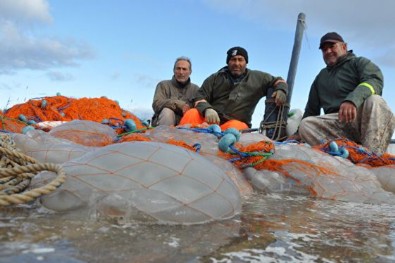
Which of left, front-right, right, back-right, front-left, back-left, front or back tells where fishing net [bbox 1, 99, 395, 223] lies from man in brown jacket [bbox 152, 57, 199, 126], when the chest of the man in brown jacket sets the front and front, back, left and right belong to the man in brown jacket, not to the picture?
front

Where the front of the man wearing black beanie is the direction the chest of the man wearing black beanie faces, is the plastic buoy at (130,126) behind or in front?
in front

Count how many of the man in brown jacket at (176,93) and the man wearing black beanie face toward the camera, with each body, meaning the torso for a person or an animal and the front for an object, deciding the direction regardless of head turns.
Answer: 2

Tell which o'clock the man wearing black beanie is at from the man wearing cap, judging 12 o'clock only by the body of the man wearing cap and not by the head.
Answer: The man wearing black beanie is roughly at 2 o'clock from the man wearing cap.

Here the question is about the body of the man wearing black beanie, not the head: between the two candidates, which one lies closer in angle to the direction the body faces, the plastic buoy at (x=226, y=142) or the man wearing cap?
the plastic buoy

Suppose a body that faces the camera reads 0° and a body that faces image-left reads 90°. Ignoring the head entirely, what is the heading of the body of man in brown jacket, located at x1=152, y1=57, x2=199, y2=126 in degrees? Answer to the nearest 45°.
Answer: approximately 0°

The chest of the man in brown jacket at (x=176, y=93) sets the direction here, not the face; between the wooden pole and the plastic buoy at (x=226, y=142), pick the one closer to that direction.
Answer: the plastic buoy

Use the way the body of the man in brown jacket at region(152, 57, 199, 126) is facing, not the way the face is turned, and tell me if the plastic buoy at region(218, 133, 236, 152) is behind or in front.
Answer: in front

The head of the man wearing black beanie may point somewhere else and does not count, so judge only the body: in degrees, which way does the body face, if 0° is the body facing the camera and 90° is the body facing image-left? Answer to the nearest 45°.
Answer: approximately 0°

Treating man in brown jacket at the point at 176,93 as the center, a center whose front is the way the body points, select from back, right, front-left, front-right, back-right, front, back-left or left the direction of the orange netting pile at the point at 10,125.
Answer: front-right

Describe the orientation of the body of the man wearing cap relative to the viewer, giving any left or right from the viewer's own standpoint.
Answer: facing the viewer and to the left of the viewer
